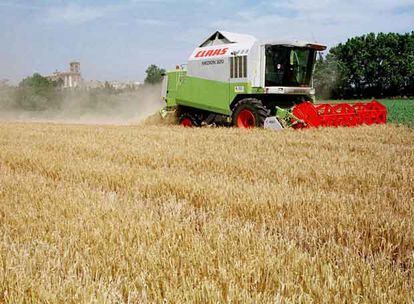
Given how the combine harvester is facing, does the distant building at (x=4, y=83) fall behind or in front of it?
behind

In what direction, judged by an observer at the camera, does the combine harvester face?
facing the viewer and to the right of the viewer
